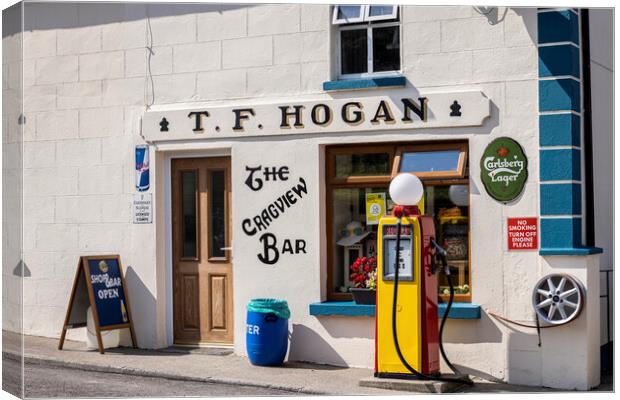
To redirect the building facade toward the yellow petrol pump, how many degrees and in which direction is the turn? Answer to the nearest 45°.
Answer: approximately 45° to its left

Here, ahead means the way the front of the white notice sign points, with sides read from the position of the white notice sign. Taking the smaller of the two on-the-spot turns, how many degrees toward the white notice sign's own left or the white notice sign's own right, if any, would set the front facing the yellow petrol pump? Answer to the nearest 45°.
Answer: approximately 45° to the white notice sign's own left

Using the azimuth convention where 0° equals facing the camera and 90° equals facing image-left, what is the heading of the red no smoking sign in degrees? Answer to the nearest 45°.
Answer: approximately 0°

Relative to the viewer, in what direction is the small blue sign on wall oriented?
toward the camera

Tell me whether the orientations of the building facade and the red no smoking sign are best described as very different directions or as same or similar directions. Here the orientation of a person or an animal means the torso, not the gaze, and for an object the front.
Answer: same or similar directions

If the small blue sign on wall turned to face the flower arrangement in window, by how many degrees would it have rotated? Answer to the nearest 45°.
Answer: approximately 45° to its left

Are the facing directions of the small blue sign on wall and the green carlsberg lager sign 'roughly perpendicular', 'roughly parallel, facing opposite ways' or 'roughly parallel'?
roughly parallel

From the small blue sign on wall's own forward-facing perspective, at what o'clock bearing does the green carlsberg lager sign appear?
The green carlsberg lager sign is roughly at 10 o'clock from the small blue sign on wall.

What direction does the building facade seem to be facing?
toward the camera

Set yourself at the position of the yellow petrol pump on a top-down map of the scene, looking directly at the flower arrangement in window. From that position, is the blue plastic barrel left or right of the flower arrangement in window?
left

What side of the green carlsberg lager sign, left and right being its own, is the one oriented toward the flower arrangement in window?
right
